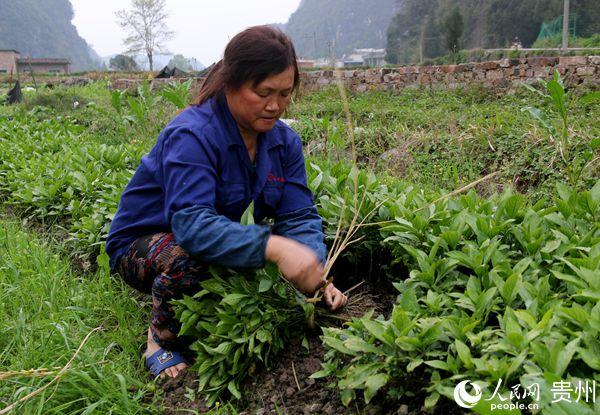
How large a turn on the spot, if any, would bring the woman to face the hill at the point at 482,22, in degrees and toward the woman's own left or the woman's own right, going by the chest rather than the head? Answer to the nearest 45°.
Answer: approximately 90° to the woman's own left

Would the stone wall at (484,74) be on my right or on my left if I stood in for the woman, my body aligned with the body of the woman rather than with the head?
on my left

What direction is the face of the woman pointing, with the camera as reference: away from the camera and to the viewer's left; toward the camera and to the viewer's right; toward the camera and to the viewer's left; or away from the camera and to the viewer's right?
toward the camera and to the viewer's right

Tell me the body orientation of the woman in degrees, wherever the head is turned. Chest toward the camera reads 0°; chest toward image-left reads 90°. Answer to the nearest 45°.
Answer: approximately 315°

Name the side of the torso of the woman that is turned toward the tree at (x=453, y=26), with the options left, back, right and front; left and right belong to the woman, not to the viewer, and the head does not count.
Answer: left

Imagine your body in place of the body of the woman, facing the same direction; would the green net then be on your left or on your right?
on your left
